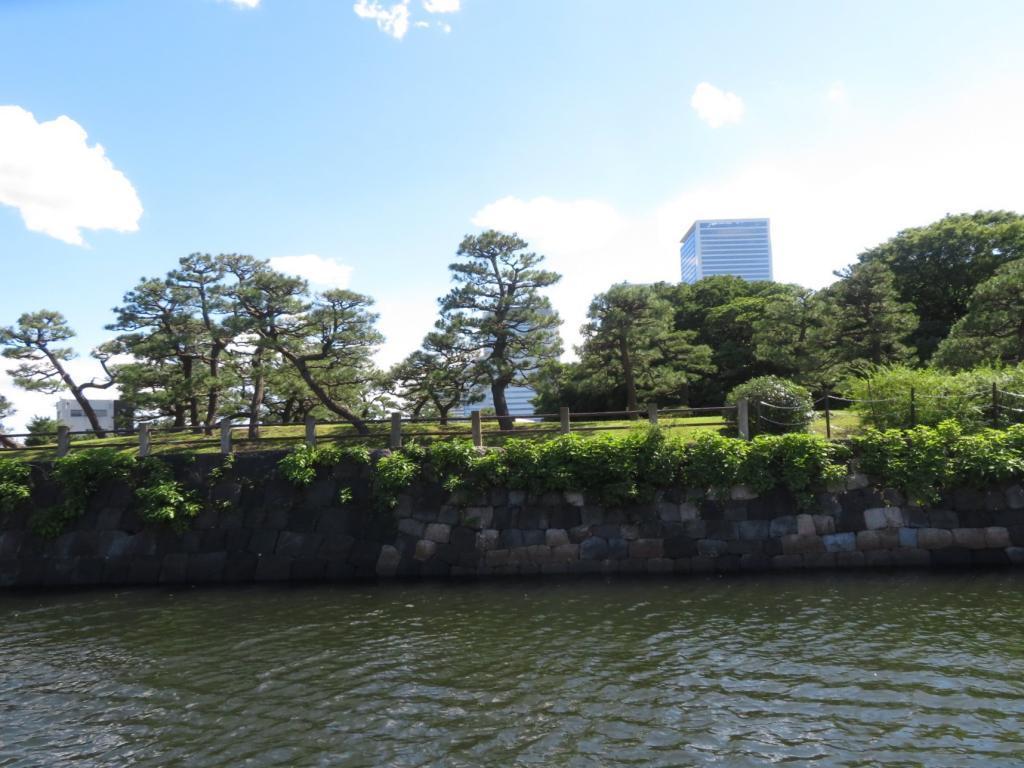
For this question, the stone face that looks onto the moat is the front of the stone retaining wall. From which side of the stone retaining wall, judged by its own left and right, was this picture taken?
front

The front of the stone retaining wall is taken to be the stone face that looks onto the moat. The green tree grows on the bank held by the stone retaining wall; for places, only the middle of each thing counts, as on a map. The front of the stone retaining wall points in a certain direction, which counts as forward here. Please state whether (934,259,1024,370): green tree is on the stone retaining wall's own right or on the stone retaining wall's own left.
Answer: on the stone retaining wall's own left

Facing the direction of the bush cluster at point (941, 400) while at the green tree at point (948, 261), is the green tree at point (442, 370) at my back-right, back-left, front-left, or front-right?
front-right

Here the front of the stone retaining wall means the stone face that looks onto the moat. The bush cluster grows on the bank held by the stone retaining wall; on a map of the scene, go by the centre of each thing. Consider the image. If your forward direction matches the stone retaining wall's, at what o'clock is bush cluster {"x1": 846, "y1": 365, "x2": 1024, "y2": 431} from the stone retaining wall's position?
The bush cluster is roughly at 9 o'clock from the stone retaining wall.

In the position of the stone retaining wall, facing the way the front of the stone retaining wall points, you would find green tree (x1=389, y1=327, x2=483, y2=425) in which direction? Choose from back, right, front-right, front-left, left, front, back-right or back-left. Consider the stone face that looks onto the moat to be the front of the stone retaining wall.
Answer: back

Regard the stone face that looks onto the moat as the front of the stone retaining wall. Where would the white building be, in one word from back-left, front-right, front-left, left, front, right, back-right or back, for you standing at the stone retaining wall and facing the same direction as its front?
back-right
